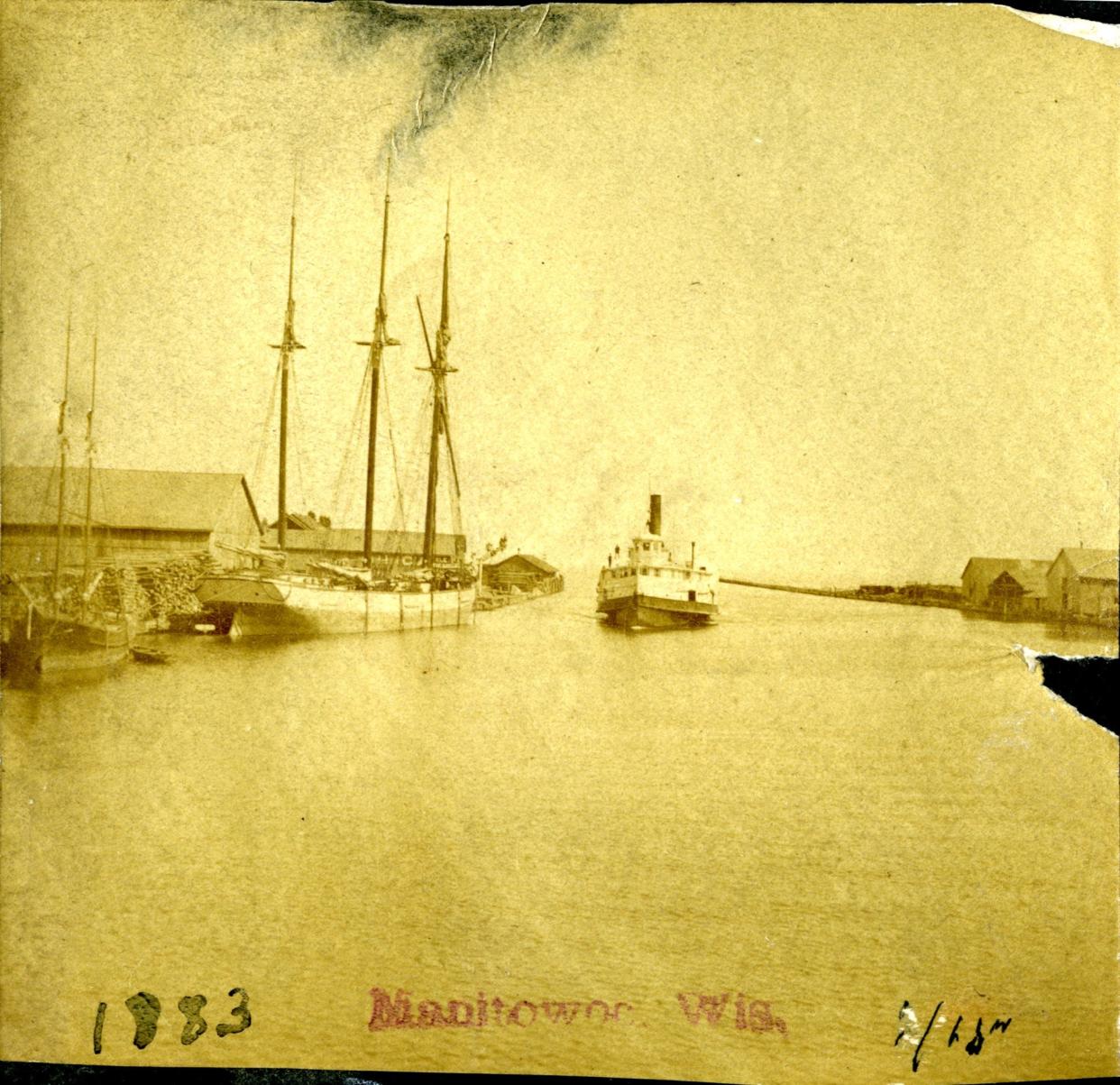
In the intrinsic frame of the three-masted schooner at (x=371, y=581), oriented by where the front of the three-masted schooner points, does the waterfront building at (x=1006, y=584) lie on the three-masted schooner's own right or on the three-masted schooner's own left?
on the three-masted schooner's own right

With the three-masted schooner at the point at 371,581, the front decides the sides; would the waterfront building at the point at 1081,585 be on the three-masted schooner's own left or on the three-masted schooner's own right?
on the three-masted schooner's own right

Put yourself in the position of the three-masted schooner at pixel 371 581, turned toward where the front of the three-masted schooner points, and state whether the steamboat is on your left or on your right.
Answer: on your right
